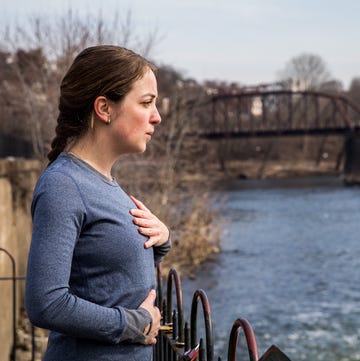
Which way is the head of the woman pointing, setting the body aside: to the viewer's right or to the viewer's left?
to the viewer's right

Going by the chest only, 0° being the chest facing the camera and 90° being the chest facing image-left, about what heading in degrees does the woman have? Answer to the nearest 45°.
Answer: approximately 270°
